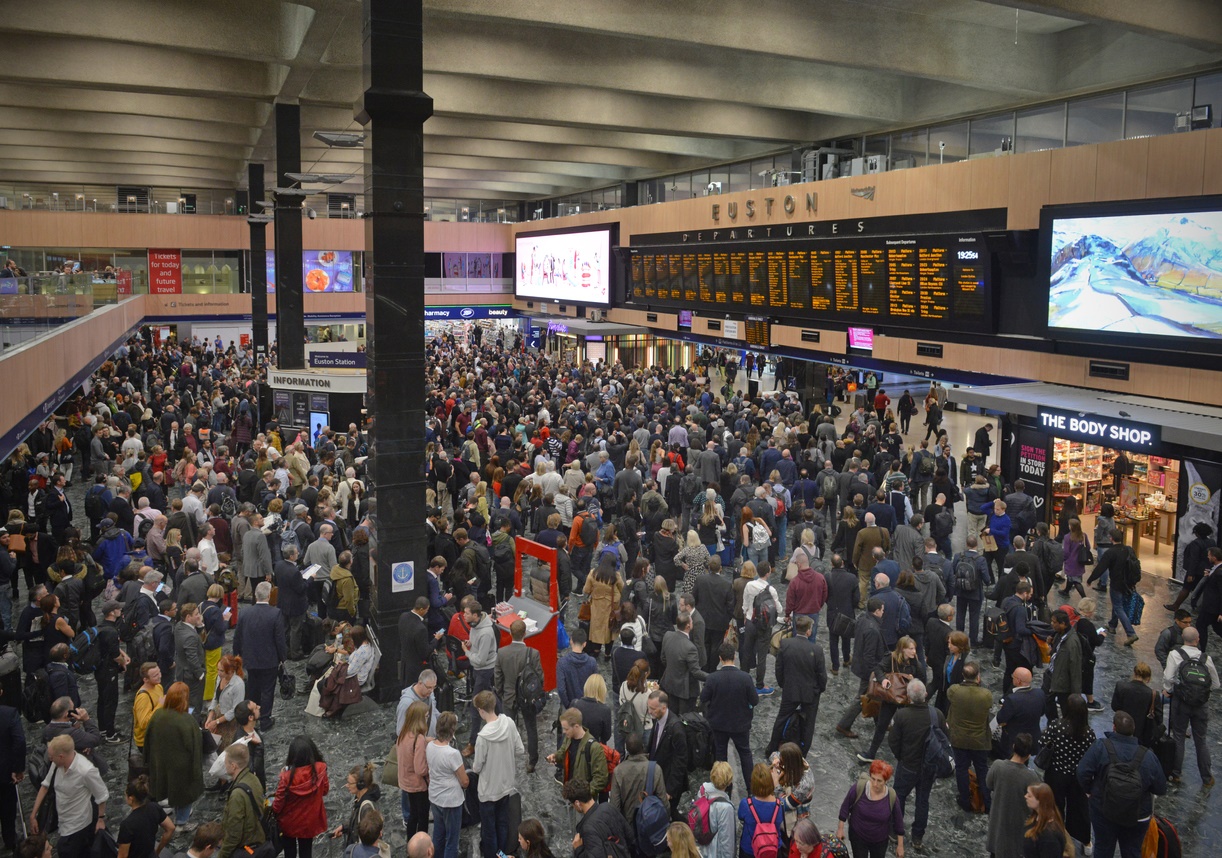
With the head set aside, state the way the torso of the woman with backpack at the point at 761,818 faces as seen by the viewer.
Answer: away from the camera

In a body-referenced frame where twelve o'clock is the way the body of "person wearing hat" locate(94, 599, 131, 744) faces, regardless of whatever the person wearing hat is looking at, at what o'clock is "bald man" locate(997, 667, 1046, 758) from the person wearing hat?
The bald man is roughly at 1 o'clock from the person wearing hat.

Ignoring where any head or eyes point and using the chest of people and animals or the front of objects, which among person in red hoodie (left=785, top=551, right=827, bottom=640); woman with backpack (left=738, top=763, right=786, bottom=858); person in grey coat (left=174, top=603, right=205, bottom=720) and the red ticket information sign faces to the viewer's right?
the person in grey coat

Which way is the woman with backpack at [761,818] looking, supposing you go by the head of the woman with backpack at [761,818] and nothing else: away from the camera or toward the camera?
away from the camera

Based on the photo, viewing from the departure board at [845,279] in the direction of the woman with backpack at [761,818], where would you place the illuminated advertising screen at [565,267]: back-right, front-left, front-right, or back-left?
back-right

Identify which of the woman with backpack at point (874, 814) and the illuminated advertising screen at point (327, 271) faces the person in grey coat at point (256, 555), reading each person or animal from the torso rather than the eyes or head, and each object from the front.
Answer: the illuminated advertising screen

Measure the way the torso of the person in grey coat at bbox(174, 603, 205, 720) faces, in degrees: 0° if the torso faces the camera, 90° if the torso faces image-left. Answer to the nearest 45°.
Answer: approximately 270°

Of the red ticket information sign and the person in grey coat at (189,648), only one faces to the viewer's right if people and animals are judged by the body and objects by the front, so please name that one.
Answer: the person in grey coat

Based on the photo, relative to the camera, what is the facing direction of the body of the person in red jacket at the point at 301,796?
away from the camera

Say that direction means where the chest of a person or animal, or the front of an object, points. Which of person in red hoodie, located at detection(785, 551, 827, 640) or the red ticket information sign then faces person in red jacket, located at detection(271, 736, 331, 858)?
the red ticket information sign

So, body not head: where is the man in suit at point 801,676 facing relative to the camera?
away from the camera

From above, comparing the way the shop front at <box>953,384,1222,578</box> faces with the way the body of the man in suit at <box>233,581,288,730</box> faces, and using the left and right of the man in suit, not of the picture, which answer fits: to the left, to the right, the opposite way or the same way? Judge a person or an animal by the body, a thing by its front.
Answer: to the left

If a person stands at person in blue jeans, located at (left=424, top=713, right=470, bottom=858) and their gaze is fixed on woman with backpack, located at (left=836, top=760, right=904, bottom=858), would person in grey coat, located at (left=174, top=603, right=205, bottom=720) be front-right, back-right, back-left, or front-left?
back-left
